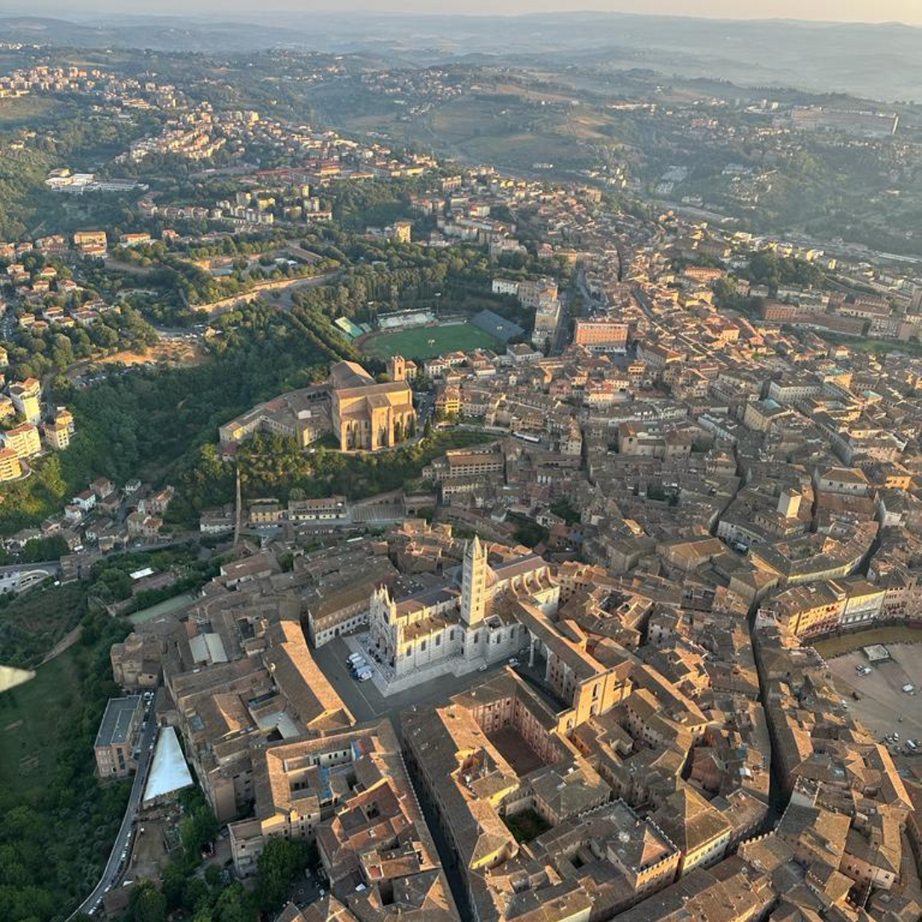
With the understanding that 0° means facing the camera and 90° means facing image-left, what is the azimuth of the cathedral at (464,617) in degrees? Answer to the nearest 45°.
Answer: approximately 45°

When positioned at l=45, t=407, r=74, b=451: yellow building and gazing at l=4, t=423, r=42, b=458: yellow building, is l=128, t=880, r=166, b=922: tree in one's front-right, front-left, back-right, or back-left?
front-left

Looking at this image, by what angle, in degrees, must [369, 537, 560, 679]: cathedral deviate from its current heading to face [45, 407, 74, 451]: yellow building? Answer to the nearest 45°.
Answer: approximately 90° to its right

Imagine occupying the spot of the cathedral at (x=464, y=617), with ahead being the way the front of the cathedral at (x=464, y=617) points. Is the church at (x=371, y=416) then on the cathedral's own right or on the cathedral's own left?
on the cathedral's own right

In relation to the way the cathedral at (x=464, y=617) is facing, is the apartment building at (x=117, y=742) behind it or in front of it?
in front

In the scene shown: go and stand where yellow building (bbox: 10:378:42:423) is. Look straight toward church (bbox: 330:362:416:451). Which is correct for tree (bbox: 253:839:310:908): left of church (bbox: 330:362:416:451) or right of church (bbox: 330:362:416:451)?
right

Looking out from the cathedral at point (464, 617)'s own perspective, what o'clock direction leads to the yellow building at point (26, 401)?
The yellow building is roughly at 3 o'clock from the cathedral.

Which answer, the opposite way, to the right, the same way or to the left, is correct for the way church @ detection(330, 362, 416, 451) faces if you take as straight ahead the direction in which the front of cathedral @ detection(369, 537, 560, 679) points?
to the right

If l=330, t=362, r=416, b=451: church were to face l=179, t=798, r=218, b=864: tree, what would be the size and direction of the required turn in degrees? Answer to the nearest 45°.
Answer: approximately 135° to its left

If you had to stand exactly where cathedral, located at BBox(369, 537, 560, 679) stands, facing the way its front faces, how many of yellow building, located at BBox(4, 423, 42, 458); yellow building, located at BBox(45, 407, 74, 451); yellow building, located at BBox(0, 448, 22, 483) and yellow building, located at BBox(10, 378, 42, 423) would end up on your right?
4

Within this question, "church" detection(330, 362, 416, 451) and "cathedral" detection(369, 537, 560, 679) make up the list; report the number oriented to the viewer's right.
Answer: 0

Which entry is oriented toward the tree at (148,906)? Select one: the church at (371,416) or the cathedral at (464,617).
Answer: the cathedral at (464,617)

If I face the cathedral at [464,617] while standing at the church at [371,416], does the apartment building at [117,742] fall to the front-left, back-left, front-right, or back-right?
front-right

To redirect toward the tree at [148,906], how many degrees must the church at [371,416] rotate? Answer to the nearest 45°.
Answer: approximately 135° to its left

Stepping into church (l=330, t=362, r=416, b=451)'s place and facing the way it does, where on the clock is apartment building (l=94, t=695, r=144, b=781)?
The apartment building is roughly at 8 o'clock from the church.

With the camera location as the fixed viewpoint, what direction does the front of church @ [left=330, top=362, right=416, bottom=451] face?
facing away from the viewer and to the left of the viewer
